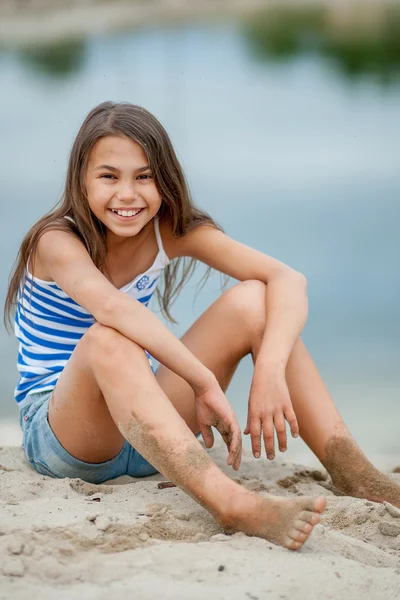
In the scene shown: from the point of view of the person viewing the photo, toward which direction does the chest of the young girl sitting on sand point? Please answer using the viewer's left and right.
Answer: facing the viewer and to the right of the viewer
